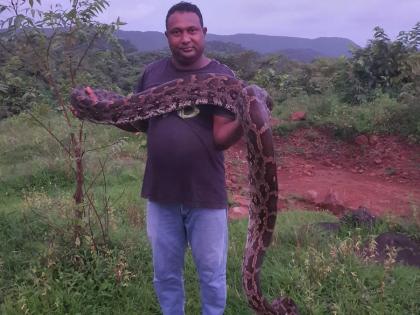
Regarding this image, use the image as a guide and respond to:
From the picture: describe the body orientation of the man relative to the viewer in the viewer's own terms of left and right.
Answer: facing the viewer

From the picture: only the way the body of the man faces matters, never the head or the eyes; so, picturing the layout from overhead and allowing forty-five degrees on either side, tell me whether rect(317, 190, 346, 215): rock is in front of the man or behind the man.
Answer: behind

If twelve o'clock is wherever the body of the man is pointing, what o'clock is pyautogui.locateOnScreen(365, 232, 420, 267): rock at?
The rock is roughly at 8 o'clock from the man.

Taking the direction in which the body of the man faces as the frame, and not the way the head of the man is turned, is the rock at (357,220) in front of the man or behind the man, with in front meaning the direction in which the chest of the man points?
behind

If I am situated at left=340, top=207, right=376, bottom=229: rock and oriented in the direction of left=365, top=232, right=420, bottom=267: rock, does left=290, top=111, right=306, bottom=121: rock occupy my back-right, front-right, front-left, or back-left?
back-left

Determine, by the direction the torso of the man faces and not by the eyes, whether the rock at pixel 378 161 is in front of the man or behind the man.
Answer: behind

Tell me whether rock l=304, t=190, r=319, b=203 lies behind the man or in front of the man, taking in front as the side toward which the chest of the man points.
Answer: behind

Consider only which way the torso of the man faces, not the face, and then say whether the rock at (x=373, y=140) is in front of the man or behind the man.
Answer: behind

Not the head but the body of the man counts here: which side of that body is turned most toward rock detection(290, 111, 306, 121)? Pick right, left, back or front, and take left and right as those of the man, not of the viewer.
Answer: back

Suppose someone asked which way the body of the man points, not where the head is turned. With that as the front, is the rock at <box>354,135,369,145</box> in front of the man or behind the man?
behind

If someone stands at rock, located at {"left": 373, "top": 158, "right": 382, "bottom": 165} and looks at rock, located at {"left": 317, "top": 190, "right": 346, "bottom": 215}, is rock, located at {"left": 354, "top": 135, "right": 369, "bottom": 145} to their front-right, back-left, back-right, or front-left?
back-right
